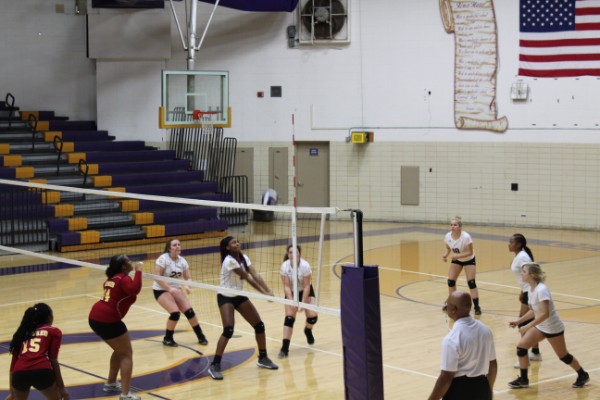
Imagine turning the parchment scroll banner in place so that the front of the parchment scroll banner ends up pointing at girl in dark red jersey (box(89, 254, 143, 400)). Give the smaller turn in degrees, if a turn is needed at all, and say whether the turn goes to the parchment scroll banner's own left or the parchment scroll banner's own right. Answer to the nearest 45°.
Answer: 0° — it already faces them

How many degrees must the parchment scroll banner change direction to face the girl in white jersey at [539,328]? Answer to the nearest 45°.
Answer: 0° — it already faces them

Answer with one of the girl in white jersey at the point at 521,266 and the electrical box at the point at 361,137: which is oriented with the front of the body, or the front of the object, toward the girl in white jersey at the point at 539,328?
the electrical box

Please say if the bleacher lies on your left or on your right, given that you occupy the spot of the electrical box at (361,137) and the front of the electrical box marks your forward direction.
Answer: on your right

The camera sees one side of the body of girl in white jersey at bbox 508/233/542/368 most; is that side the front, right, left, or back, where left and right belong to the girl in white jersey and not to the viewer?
left

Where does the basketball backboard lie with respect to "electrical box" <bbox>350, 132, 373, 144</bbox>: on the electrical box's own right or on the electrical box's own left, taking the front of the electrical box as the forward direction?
on the electrical box's own right

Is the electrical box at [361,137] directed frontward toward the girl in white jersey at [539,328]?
yes

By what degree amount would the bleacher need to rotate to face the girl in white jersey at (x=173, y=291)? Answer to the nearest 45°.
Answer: approximately 45° to its right

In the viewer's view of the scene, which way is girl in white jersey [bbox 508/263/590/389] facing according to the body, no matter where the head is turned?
to the viewer's left

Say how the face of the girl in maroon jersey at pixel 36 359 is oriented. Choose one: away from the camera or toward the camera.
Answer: away from the camera

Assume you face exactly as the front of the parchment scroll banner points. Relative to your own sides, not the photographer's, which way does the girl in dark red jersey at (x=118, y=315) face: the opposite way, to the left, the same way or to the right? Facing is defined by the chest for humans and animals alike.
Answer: the opposite way
